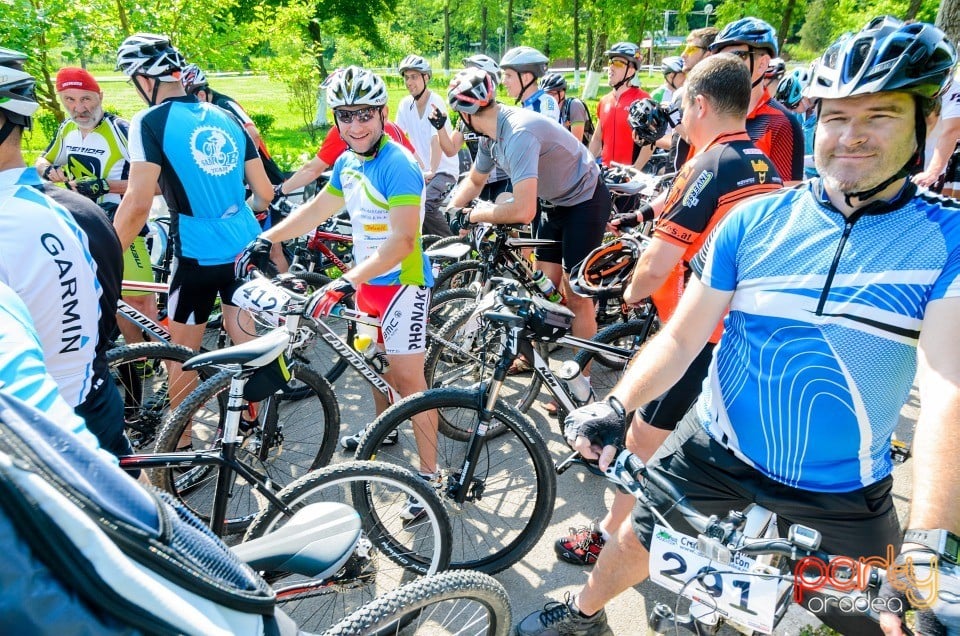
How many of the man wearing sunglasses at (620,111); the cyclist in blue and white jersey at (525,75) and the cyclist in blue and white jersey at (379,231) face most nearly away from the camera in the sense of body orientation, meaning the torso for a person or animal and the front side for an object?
0

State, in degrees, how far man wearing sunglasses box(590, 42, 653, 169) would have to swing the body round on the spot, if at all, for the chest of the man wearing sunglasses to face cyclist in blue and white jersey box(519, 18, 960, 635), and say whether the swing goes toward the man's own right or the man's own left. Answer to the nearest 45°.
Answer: approximately 45° to the man's own left

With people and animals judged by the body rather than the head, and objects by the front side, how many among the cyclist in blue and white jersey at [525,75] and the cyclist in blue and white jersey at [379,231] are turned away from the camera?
0

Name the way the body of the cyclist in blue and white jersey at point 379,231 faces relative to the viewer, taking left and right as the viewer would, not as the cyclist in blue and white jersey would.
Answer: facing the viewer and to the left of the viewer

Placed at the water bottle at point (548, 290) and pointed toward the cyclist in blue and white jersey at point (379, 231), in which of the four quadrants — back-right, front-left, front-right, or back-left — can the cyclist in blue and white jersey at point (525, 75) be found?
back-right

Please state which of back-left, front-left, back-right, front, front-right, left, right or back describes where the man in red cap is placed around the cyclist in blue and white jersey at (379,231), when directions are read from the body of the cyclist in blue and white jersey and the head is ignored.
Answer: right

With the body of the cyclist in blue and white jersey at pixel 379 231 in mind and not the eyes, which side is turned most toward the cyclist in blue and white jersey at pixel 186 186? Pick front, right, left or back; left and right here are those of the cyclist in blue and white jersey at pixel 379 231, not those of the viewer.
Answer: right

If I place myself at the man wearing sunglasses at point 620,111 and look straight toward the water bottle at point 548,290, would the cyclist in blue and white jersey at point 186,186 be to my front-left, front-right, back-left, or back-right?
front-right

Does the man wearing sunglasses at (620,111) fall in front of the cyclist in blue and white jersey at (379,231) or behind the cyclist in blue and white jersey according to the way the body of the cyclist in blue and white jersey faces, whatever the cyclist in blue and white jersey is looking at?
behind

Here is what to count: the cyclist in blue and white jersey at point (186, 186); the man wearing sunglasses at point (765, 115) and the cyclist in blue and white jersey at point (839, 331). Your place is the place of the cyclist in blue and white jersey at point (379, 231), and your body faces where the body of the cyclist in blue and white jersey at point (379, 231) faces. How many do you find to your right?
1

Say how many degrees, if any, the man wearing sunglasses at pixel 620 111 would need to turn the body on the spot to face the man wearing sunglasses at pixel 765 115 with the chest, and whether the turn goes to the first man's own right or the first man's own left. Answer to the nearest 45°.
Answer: approximately 45° to the first man's own left

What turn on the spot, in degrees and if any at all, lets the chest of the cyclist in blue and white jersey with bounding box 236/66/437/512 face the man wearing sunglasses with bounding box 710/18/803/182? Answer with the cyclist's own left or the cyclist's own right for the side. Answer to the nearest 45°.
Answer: approximately 135° to the cyclist's own left
